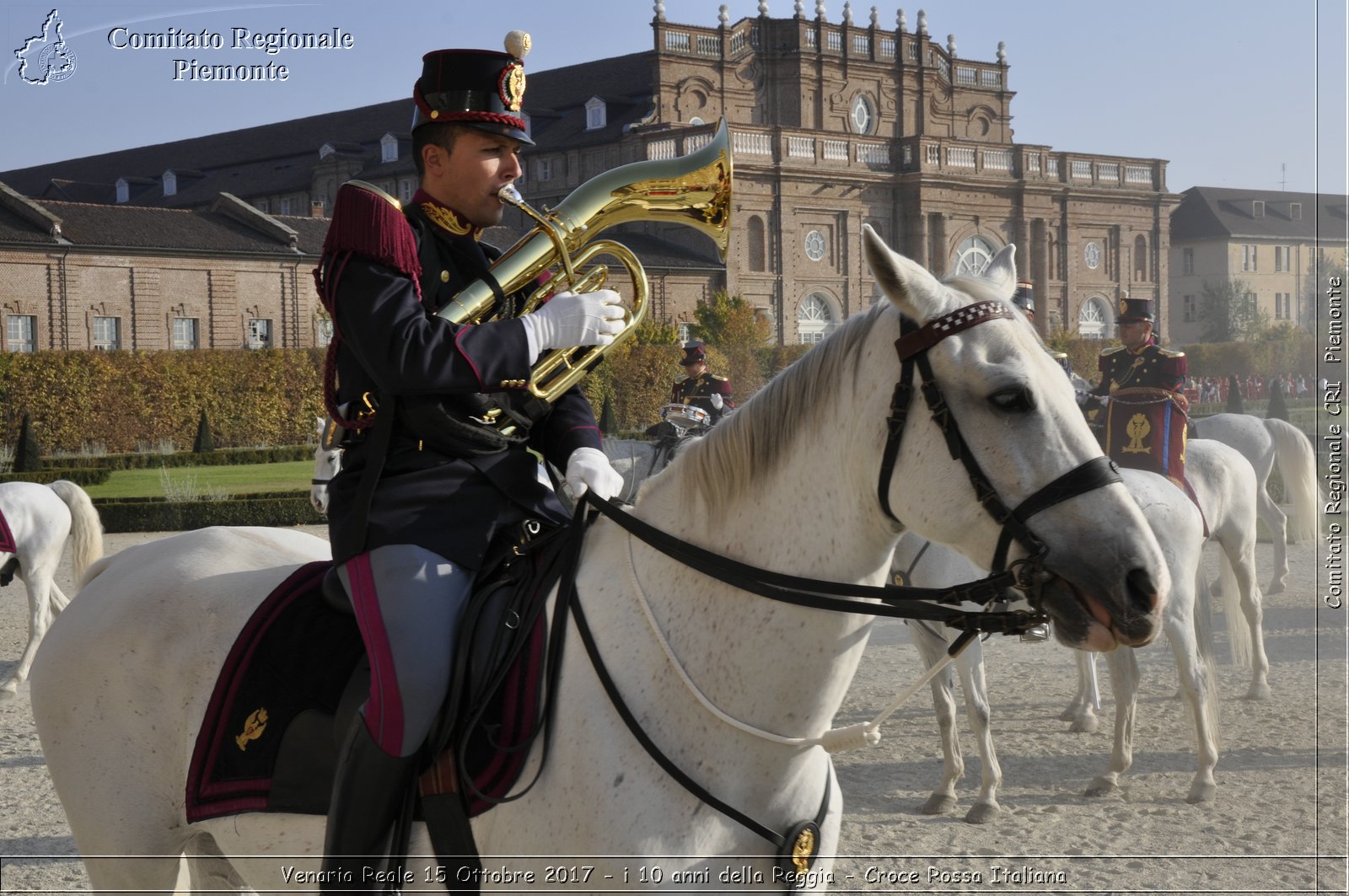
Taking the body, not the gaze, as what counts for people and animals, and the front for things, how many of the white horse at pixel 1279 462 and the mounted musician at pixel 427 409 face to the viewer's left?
1

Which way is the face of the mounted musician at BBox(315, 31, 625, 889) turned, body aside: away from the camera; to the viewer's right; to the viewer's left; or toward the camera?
to the viewer's right

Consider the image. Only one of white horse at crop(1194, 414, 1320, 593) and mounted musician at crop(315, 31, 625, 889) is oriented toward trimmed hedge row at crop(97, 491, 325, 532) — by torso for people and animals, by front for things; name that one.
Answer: the white horse

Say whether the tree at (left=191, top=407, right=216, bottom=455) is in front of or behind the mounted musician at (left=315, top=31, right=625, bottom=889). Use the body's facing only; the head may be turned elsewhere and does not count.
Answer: behind

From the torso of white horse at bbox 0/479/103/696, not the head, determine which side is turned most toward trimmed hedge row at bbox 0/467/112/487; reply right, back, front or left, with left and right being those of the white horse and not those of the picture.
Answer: right

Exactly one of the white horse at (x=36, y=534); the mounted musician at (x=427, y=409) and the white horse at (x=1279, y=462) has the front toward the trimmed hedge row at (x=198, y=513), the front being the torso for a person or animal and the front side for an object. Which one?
the white horse at (x=1279, y=462)

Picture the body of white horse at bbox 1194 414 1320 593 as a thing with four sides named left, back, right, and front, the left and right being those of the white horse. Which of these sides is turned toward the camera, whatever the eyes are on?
left

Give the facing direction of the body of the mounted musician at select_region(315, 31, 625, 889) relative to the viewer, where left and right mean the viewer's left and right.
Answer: facing the viewer and to the right of the viewer

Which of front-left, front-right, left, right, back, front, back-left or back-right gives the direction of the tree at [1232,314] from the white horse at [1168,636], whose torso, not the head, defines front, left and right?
right

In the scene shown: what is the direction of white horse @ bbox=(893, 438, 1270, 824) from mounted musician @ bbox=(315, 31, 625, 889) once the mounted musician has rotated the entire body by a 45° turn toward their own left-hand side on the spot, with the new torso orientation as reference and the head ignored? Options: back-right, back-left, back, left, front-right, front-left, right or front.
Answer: front-left

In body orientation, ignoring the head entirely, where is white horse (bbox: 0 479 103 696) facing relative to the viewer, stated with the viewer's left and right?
facing to the left of the viewer

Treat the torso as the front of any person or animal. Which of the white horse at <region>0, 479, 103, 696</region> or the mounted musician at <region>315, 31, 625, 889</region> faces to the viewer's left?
the white horse

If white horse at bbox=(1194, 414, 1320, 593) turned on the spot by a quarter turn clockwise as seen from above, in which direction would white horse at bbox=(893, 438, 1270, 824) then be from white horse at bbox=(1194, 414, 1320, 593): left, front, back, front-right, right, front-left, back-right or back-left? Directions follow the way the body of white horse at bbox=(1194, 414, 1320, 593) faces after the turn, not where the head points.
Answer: back

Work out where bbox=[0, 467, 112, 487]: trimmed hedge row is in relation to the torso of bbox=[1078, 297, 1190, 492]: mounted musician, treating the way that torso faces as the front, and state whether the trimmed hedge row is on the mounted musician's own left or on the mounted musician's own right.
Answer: on the mounted musician's own right

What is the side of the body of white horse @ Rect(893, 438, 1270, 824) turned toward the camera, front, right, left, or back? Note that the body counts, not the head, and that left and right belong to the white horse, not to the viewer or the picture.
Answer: left

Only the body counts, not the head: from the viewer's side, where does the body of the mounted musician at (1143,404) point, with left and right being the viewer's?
facing the viewer and to the left of the viewer

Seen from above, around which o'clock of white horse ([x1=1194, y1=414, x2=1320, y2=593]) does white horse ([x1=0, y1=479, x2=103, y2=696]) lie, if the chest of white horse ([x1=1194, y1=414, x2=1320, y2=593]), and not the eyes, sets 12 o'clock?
white horse ([x1=0, y1=479, x2=103, y2=696]) is roughly at 11 o'clock from white horse ([x1=1194, y1=414, x2=1320, y2=593]).

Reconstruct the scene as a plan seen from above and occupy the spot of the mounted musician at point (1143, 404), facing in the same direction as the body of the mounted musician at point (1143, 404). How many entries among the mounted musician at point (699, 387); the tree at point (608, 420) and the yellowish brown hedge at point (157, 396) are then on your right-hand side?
3
